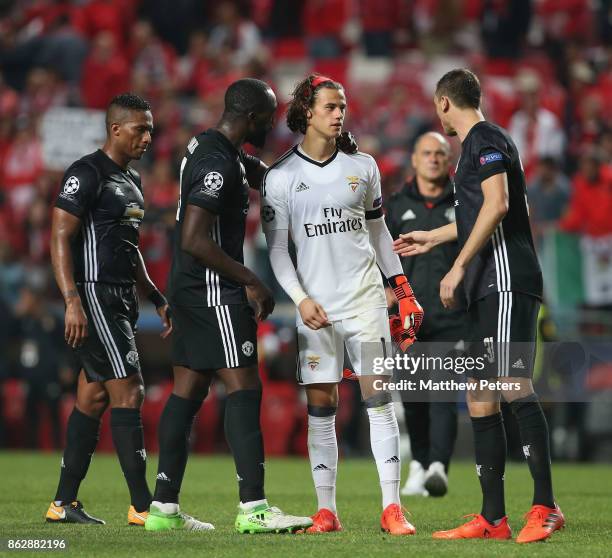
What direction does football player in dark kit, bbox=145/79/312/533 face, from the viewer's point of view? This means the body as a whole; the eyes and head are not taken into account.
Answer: to the viewer's right

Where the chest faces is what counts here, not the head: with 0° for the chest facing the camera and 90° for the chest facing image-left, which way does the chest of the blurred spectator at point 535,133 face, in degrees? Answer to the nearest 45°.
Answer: approximately 0°

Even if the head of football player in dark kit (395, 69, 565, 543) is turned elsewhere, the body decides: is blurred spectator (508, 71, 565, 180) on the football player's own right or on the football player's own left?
on the football player's own right

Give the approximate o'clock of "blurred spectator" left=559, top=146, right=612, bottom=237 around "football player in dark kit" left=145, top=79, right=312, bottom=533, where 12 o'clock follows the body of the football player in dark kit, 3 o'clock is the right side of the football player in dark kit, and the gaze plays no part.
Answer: The blurred spectator is roughly at 10 o'clock from the football player in dark kit.

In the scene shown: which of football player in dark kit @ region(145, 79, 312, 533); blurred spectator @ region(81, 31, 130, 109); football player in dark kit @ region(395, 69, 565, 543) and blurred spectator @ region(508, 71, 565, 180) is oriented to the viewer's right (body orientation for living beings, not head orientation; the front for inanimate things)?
football player in dark kit @ region(145, 79, 312, 533)

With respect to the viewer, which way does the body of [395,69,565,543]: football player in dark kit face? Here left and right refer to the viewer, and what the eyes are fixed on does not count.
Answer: facing to the left of the viewer

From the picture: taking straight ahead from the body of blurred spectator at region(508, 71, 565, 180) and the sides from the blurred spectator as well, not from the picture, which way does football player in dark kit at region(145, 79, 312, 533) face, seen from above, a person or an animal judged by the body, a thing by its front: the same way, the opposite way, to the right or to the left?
to the left

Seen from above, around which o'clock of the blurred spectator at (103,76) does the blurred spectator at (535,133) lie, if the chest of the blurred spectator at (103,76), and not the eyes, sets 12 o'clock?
the blurred spectator at (535,133) is roughly at 10 o'clock from the blurred spectator at (103,76).

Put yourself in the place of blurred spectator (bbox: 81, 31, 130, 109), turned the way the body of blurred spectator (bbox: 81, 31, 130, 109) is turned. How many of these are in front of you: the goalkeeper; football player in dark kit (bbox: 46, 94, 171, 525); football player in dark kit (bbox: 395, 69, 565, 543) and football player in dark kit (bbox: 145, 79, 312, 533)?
4
